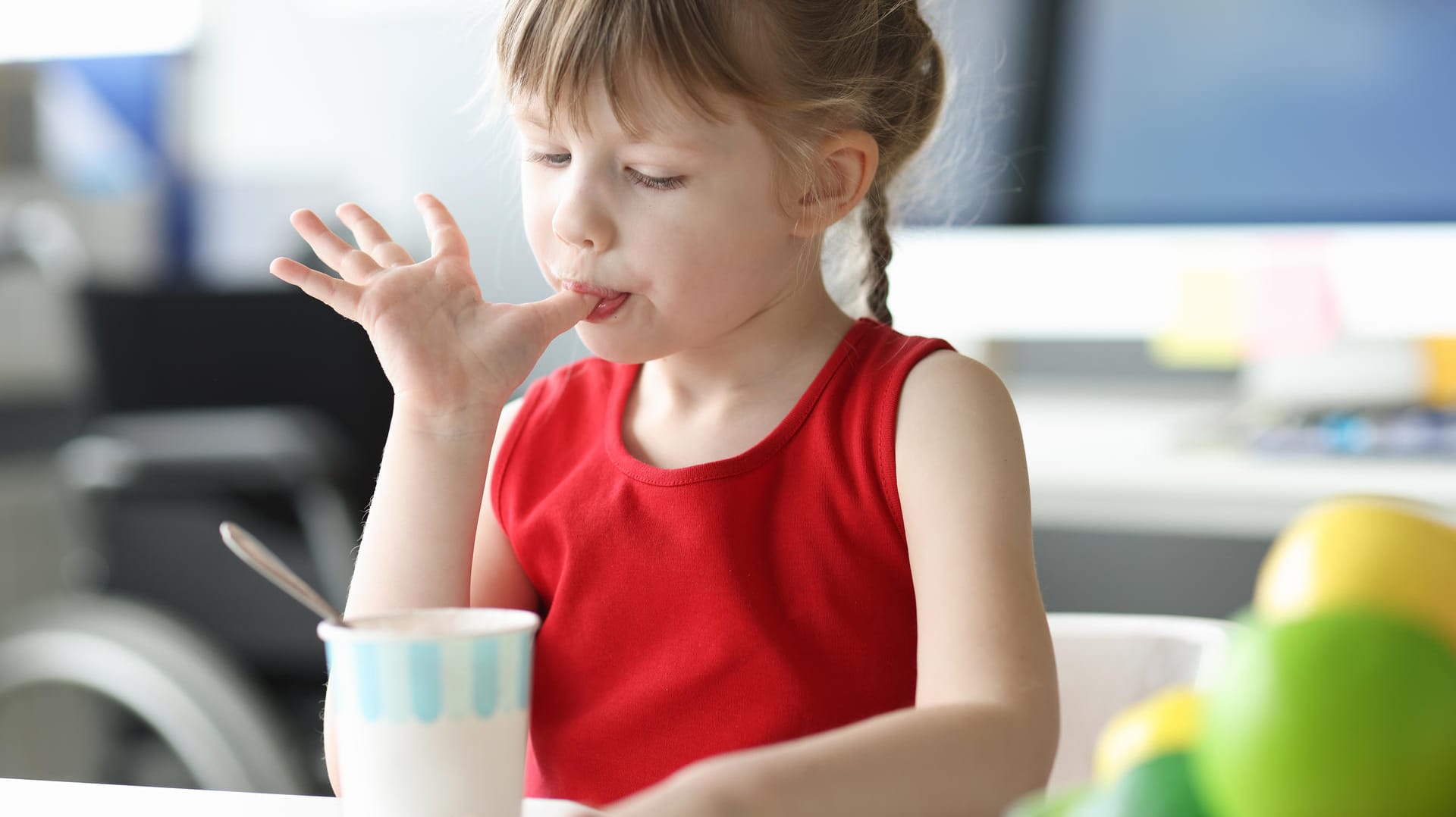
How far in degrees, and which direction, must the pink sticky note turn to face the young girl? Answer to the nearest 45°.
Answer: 0° — it already faces them

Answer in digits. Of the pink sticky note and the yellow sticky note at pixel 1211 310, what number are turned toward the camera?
2

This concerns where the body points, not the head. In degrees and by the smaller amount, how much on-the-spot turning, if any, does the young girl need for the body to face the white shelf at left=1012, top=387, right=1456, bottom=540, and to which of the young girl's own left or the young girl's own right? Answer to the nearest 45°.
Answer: approximately 180°

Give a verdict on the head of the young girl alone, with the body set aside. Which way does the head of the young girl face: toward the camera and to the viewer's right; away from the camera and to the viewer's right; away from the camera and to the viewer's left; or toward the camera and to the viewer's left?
toward the camera and to the viewer's left

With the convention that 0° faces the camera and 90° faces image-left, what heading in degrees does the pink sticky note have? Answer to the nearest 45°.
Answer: approximately 0°

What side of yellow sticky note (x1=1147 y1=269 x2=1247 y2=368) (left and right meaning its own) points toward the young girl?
front

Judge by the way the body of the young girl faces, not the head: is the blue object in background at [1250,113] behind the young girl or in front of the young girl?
behind

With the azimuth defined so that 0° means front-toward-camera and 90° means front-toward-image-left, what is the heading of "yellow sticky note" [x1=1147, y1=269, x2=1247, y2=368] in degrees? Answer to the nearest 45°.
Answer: approximately 0°
